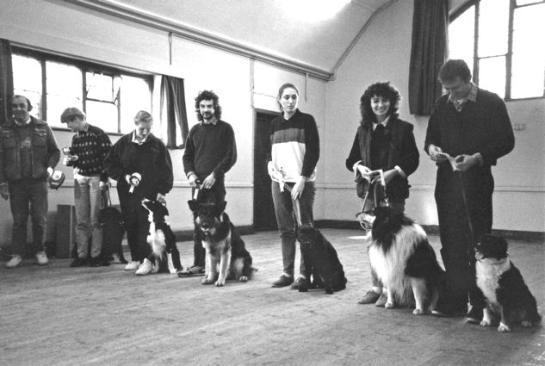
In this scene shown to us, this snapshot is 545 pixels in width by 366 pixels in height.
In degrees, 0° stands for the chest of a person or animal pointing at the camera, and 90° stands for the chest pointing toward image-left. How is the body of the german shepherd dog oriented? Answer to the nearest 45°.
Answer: approximately 45°

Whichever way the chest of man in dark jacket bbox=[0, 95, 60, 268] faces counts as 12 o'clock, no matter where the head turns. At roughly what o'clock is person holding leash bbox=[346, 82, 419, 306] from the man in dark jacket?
The person holding leash is roughly at 11 o'clock from the man in dark jacket.

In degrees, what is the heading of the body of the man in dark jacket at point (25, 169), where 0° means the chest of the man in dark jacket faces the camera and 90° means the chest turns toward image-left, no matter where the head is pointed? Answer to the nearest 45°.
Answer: approximately 0°

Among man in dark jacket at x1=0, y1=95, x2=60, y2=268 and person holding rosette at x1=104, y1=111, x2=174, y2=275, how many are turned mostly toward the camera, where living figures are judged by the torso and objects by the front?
2

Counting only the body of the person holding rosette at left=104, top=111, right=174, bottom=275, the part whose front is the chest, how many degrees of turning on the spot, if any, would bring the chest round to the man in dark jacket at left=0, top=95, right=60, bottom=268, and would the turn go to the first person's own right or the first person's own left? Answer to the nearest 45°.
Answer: approximately 135° to the first person's own right
